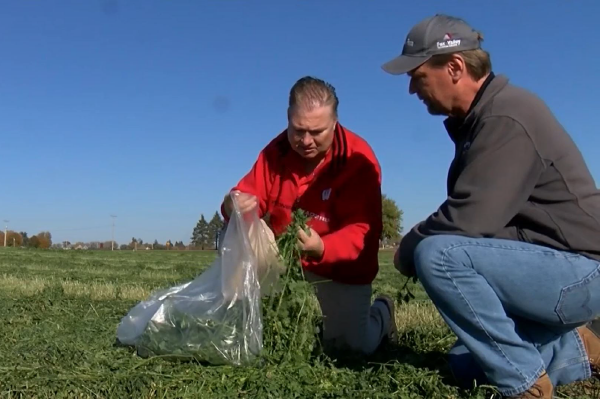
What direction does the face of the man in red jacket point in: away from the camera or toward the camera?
toward the camera

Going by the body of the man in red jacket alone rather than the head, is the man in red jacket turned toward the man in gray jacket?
no

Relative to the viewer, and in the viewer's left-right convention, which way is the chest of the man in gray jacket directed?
facing to the left of the viewer

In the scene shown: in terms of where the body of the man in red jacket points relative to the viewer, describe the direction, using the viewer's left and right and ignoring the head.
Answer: facing the viewer and to the left of the viewer

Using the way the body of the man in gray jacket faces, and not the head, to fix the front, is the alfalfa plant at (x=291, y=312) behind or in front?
in front

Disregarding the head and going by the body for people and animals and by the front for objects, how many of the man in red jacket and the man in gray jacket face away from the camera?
0

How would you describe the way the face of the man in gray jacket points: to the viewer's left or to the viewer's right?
to the viewer's left

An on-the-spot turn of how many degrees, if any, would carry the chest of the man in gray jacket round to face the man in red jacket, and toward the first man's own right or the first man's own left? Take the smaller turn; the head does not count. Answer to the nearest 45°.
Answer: approximately 45° to the first man's own right
